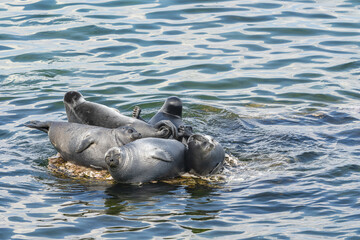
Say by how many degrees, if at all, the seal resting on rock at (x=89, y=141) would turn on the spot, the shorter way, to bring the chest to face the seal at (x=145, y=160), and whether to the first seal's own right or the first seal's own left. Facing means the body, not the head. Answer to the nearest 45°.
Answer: approximately 45° to the first seal's own right

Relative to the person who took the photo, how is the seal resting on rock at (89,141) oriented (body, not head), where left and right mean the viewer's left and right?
facing to the right of the viewer

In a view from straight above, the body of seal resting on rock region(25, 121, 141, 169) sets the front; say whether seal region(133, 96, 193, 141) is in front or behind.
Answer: in front
